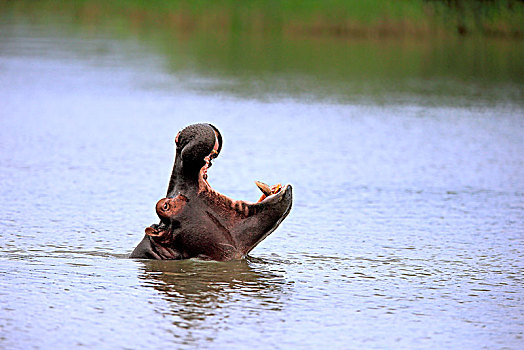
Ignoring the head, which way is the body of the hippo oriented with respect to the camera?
to the viewer's right
